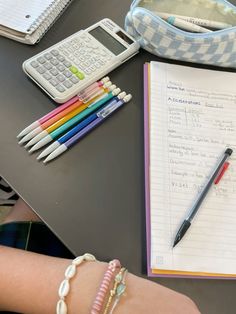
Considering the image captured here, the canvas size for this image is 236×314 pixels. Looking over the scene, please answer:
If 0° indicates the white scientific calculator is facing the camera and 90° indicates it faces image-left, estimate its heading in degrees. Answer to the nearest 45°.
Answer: approximately 45°

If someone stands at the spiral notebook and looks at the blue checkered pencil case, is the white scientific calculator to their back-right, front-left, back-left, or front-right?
front-right
